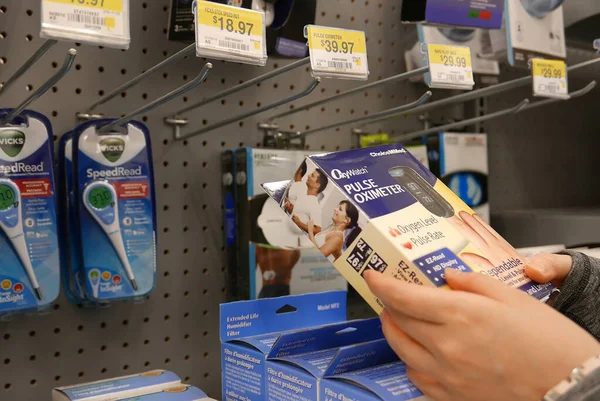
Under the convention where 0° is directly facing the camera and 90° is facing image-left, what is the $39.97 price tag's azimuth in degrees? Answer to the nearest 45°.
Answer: approximately 0°

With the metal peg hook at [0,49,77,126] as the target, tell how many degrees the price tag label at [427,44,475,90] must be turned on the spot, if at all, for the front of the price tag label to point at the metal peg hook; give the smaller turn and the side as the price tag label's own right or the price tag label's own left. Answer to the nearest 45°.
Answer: approximately 45° to the price tag label's own right

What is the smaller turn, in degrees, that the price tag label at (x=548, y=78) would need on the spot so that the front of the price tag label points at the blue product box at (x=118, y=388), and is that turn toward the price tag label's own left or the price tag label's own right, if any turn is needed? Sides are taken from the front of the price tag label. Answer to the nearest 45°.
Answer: approximately 45° to the price tag label's own right
